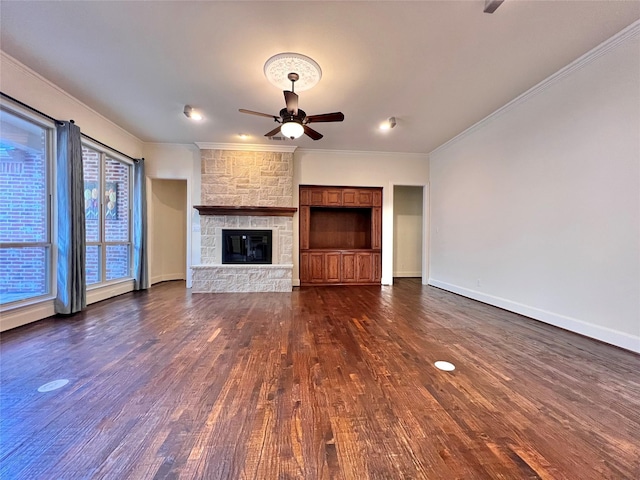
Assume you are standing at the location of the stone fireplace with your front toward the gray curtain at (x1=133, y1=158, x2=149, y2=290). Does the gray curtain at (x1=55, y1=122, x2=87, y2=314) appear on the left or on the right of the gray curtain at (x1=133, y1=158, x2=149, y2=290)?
left

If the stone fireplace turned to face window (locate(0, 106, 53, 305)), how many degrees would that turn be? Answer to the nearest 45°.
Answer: approximately 45° to its right

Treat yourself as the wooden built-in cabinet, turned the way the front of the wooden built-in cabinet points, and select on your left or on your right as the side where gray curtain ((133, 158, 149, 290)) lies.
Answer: on your right

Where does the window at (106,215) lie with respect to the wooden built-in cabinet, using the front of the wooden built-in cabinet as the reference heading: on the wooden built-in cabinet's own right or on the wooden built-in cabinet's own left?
on the wooden built-in cabinet's own right

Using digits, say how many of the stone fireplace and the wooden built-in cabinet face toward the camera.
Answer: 2

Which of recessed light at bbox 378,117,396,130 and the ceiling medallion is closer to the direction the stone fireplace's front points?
the ceiling medallion

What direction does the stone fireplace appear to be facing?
toward the camera

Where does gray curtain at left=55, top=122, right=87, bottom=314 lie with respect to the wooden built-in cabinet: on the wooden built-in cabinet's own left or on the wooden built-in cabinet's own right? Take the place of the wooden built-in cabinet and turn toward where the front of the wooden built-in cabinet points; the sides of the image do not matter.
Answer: on the wooden built-in cabinet's own right

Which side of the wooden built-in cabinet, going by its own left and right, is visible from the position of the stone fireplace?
right

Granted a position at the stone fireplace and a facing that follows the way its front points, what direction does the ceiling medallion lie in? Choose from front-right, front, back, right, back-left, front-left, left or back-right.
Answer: front

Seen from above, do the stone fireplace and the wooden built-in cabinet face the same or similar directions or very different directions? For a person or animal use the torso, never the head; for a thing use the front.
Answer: same or similar directions

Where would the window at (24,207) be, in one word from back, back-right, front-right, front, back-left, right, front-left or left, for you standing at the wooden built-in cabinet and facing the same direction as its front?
front-right

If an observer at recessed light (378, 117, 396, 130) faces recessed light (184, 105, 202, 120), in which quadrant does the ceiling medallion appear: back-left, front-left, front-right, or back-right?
front-left

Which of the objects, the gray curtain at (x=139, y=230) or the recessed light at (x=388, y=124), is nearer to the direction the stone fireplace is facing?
the recessed light
